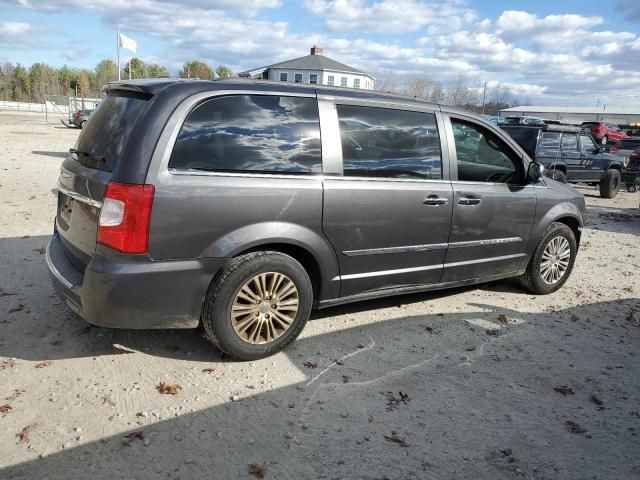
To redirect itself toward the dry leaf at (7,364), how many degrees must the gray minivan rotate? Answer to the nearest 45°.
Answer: approximately 135° to its left

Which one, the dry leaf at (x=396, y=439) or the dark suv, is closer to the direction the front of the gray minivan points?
the dark suv

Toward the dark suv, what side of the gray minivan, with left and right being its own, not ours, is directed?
front

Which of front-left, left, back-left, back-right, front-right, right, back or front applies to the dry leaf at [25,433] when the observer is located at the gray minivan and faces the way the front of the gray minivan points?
back

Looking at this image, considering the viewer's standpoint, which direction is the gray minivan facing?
facing away from the viewer and to the right of the viewer

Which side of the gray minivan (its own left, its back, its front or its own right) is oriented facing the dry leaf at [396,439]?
right

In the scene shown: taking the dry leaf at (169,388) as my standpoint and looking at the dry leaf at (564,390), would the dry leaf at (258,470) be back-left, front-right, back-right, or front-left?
front-right

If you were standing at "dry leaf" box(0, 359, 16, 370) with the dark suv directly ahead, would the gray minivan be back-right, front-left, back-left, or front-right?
front-right

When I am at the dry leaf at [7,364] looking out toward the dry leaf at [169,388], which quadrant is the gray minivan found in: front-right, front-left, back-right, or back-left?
front-left

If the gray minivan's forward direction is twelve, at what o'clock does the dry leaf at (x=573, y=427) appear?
The dry leaf is roughly at 2 o'clock from the gray minivan.

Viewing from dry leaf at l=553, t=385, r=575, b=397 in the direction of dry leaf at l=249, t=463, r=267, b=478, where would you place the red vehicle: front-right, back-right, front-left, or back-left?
back-right

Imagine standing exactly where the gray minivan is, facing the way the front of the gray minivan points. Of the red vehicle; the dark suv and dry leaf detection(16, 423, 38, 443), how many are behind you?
1
